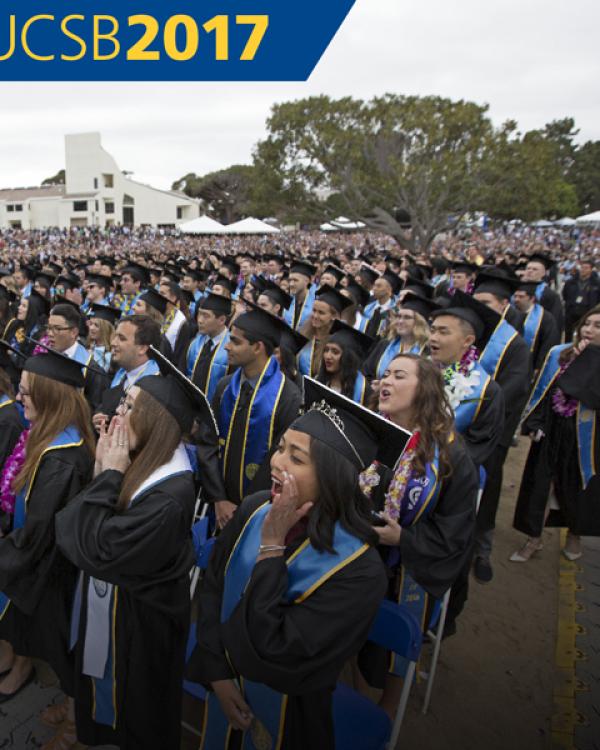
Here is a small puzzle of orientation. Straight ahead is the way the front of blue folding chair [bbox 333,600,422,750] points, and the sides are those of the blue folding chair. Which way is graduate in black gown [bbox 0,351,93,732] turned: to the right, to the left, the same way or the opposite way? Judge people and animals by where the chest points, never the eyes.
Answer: the same way

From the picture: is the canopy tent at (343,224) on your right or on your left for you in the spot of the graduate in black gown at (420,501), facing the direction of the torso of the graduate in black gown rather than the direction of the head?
on your right

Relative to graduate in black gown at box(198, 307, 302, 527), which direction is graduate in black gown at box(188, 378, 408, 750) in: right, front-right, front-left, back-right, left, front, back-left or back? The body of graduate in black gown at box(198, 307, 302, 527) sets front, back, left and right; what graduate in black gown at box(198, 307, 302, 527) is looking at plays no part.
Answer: front-left

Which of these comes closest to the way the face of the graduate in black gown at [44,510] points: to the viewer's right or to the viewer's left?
to the viewer's left

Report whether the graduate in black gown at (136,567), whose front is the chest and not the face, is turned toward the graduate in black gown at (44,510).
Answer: no

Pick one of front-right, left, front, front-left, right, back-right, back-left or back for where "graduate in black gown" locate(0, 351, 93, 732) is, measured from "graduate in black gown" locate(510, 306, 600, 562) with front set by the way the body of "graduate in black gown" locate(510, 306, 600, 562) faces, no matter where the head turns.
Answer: front-right

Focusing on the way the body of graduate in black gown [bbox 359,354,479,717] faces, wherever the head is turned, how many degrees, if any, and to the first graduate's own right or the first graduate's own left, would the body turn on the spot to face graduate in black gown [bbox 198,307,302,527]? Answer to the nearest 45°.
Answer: approximately 90° to the first graduate's own right

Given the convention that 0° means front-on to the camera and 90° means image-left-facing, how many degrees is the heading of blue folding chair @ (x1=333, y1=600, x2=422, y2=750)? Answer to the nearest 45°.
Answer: approximately 45°

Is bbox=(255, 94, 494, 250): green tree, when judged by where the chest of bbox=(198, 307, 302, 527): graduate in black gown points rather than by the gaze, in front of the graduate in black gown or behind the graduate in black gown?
behind

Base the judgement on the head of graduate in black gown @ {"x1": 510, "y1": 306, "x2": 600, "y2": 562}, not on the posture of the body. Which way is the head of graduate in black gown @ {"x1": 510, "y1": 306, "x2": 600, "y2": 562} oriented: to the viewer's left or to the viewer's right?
to the viewer's left

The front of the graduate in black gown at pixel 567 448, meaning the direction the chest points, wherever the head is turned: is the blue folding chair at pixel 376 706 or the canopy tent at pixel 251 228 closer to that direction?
the blue folding chair

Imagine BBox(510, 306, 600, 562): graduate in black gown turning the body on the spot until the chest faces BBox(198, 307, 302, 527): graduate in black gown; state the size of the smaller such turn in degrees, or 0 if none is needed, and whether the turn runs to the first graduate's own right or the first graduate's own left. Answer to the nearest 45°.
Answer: approximately 45° to the first graduate's own right

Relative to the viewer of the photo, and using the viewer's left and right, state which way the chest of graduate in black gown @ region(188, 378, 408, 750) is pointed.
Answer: facing the viewer and to the left of the viewer

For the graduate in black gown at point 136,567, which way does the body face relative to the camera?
to the viewer's left
